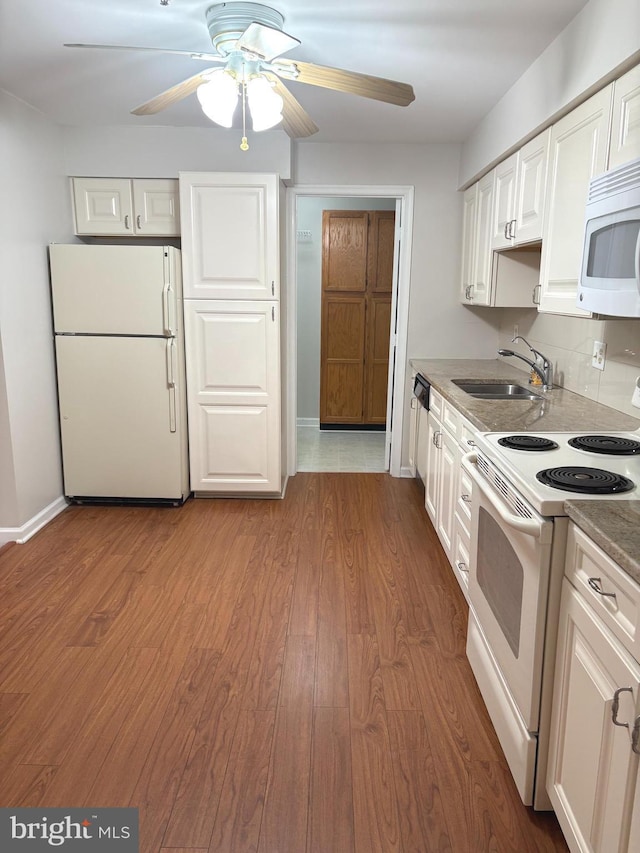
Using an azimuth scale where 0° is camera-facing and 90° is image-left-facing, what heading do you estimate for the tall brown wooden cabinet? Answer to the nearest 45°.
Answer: approximately 0°

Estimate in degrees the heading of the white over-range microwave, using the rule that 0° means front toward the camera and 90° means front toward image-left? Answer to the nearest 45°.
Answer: approximately 45°

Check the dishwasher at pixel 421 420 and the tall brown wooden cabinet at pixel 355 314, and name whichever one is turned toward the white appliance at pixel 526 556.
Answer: the tall brown wooden cabinet

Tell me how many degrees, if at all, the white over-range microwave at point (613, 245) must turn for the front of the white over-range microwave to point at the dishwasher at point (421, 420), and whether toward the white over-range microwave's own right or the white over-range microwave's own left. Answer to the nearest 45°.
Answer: approximately 90° to the white over-range microwave's own right

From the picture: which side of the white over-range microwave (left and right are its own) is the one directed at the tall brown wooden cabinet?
right

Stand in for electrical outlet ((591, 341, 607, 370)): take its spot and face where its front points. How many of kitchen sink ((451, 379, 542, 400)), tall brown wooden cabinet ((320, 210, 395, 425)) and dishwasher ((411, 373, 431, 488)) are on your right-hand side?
3

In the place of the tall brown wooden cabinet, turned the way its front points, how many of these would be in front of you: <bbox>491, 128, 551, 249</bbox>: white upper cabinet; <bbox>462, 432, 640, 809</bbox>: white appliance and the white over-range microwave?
3

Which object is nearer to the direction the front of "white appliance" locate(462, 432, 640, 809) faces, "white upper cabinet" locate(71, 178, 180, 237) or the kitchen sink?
the white upper cabinet
